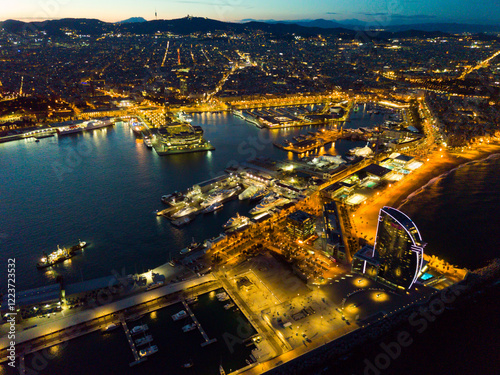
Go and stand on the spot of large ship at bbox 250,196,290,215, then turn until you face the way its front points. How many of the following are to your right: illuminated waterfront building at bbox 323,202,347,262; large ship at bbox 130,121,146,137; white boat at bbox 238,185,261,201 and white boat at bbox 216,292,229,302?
2
